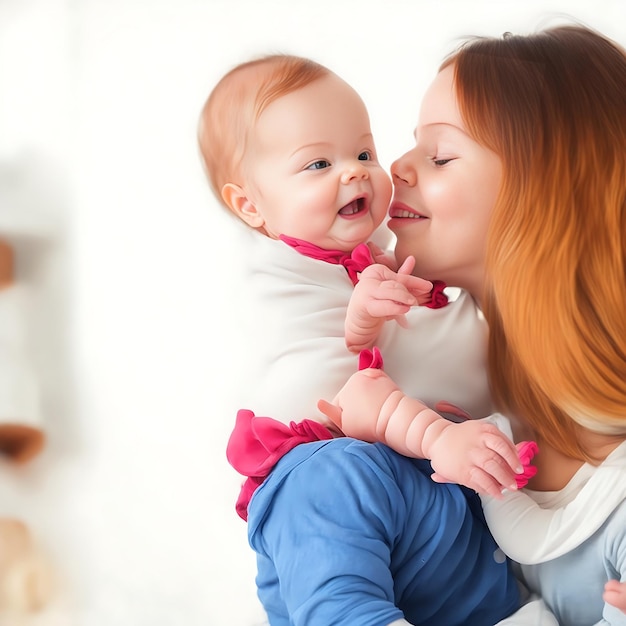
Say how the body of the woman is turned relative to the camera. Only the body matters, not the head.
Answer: to the viewer's left
